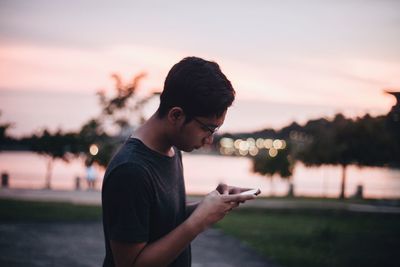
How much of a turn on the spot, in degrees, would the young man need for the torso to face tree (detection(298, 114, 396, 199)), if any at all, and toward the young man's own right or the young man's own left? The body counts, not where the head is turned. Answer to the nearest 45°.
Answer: approximately 45° to the young man's own left

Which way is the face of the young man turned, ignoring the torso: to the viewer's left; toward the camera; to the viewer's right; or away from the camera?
to the viewer's right

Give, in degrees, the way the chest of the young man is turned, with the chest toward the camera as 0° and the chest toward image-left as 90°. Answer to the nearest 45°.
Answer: approximately 270°

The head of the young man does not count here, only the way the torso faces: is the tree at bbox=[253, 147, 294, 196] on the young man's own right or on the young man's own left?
on the young man's own left

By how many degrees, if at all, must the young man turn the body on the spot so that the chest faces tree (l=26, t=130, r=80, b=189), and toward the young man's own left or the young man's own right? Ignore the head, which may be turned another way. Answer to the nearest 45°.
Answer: approximately 90° to the young man's own left
